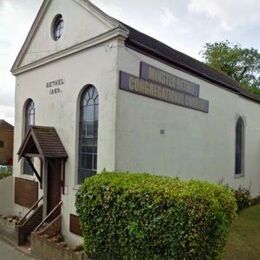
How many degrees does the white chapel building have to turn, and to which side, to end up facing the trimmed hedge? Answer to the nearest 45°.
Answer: approximately 45° to its left

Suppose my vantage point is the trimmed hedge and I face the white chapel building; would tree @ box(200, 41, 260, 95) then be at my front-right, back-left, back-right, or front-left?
front-right

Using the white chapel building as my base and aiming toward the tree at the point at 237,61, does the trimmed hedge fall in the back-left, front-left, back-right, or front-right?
back-right

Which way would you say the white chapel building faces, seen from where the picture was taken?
facing the viewer and to the left of the viewer

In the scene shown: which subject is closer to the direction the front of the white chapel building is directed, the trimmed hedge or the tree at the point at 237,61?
the trimmed hedge

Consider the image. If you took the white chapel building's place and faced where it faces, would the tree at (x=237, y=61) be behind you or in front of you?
behind

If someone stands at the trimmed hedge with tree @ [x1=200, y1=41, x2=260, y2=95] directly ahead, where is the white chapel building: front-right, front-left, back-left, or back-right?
front-left
